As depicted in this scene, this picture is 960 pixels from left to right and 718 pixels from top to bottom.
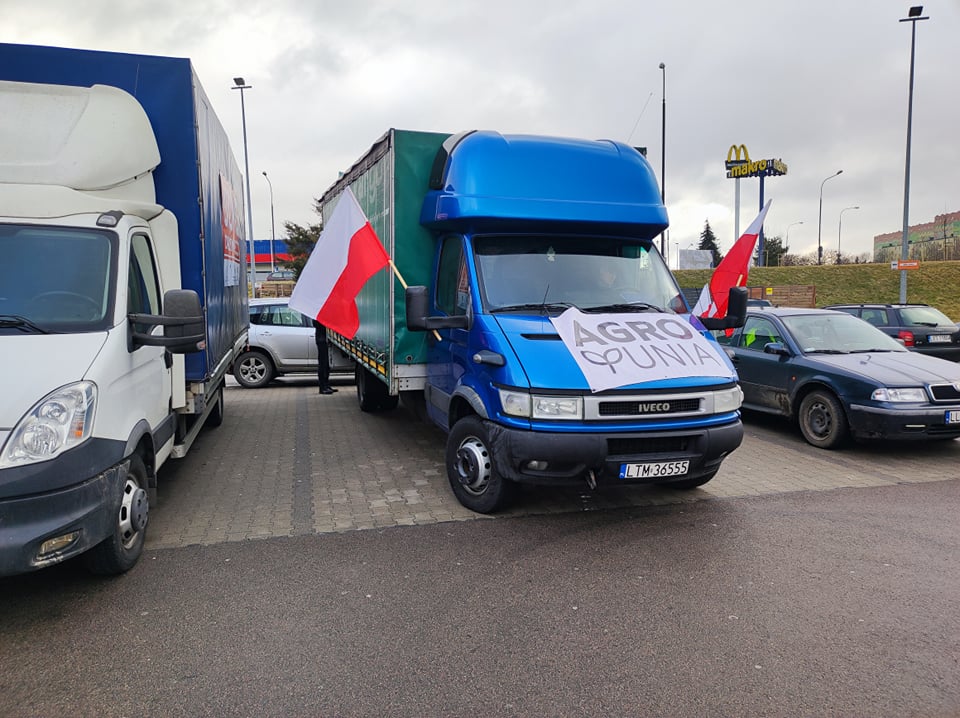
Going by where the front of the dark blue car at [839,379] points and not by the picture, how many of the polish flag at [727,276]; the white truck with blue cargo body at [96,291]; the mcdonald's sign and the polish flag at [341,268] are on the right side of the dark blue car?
3

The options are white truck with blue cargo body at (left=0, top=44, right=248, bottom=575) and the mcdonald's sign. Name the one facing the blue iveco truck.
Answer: the mcdonald's sign

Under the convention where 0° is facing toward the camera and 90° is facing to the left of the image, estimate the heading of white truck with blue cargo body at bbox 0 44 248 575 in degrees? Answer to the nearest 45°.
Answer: approximately 0°

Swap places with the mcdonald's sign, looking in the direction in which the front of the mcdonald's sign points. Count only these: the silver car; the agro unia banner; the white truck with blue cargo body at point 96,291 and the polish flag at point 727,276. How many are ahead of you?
4

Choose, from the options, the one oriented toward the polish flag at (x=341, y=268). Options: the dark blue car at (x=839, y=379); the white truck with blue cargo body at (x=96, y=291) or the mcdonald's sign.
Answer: the mcdonald's sign

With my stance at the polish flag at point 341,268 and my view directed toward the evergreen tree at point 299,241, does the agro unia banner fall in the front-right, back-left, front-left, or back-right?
back-right

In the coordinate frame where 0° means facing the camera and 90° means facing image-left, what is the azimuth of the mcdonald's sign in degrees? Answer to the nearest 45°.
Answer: approximately 0°

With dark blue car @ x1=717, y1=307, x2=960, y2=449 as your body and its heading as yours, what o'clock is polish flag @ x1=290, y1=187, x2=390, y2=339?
The polish flag is roughly at 3 o'clock from the dark blue car.

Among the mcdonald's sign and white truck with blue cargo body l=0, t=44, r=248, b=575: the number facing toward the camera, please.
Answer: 2

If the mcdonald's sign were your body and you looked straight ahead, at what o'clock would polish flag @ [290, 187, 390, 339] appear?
The polish flag is roughly at 12 o'clock from the mcdonald's sign.

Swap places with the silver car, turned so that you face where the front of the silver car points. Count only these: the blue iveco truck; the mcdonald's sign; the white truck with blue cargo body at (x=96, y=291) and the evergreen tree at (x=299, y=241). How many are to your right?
2
